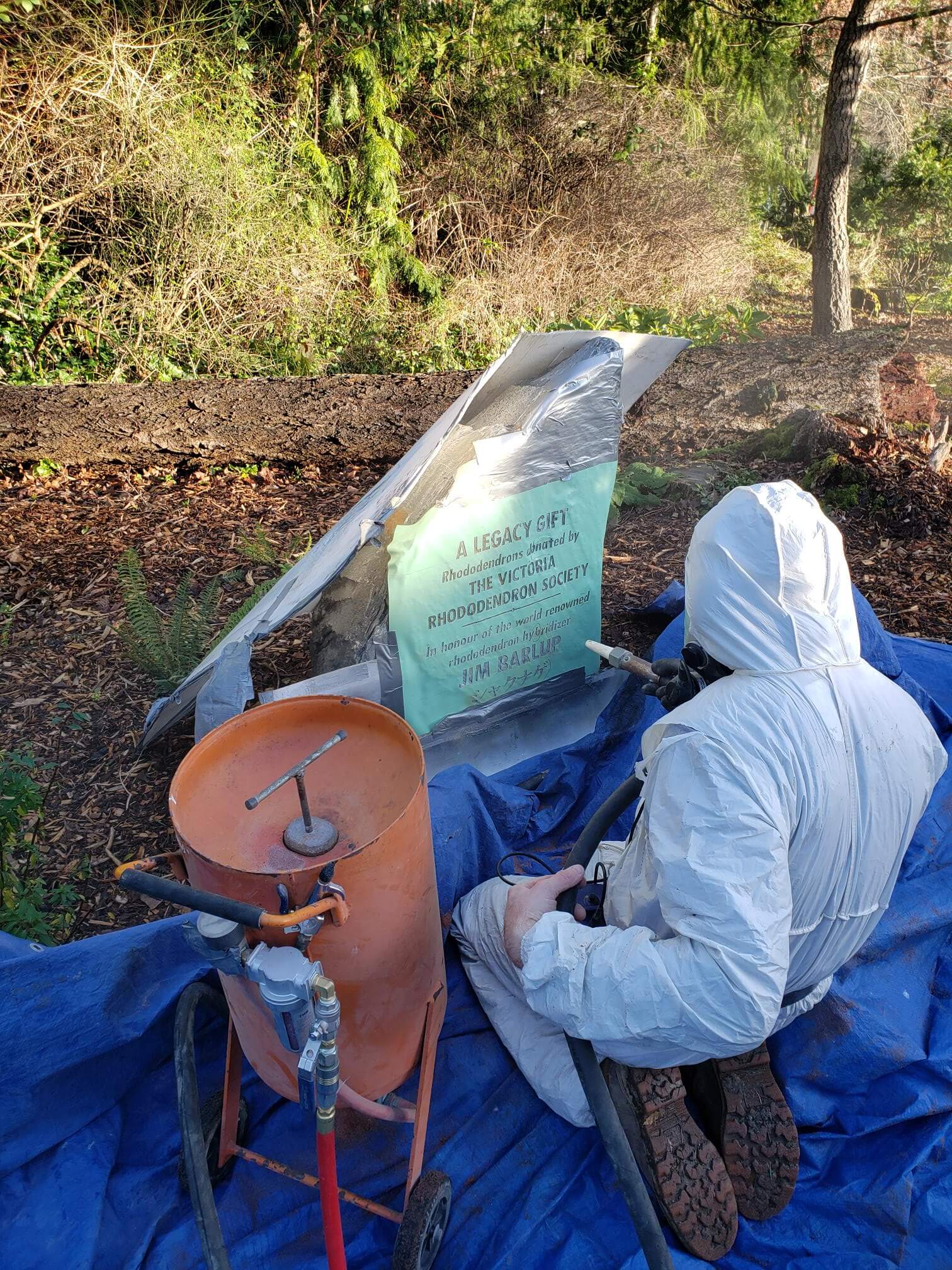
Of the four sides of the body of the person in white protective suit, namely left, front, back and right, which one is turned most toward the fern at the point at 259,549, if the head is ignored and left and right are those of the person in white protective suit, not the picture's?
front

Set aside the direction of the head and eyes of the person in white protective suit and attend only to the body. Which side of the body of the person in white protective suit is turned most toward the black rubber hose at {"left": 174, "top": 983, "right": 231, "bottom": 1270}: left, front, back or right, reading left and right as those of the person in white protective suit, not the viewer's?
left

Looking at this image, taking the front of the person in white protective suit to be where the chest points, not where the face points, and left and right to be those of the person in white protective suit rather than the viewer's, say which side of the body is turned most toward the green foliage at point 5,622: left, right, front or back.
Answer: front

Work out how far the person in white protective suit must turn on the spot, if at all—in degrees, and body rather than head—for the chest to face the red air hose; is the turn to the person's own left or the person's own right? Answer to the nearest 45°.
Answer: approximately 90° to the person's own left

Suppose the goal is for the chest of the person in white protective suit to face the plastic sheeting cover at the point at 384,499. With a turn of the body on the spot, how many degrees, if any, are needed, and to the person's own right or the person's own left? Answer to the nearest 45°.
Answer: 0° — they already face it

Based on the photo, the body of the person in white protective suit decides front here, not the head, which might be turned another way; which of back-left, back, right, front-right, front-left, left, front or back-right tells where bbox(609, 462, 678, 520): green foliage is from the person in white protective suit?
front-right

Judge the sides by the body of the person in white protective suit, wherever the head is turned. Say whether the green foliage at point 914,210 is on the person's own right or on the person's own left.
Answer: on the person's own right

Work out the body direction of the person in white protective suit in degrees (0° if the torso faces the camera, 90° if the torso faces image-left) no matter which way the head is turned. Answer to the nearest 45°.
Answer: approximately 135°

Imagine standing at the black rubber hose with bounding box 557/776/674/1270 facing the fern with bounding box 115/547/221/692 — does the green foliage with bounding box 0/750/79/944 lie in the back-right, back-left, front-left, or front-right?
front-left

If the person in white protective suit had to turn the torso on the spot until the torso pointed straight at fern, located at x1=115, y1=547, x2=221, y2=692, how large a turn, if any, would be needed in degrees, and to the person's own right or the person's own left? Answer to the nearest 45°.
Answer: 0° — they already face it

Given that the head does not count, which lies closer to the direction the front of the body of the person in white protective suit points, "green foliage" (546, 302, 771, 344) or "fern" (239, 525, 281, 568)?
the fern

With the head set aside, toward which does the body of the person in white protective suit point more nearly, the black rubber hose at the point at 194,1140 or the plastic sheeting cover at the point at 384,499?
the plastic sheeting cover

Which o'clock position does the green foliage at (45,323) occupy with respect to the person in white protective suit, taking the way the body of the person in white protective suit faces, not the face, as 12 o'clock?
The green foliage is roughly at 12 o'clock from the person in white protective suit.

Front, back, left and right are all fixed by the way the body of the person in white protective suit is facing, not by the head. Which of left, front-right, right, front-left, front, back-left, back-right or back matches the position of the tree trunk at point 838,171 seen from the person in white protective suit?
front-right

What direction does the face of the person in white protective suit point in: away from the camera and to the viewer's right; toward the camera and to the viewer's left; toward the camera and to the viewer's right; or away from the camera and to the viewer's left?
away from the camera and to the viewer's left
